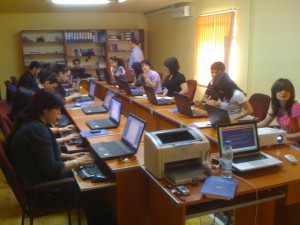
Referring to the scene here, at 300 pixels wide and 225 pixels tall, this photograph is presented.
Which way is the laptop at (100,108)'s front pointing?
to the viewer's left

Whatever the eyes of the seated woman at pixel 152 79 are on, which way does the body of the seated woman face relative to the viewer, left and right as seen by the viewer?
facing the viewer and to the left of the viewer

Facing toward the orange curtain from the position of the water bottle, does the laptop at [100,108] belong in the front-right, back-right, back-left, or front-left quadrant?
front-left

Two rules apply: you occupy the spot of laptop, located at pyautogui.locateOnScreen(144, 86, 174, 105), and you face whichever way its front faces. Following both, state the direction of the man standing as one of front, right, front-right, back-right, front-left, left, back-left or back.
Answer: left

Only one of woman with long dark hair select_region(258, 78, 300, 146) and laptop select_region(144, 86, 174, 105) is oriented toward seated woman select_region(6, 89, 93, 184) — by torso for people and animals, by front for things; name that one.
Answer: the woman with long dark hair

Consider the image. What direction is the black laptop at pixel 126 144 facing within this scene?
to the viewer's left

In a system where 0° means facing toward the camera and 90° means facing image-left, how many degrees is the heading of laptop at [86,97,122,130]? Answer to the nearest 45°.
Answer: approximately 90°

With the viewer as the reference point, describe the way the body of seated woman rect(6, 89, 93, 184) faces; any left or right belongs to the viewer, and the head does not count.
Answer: facing to the right of the viewer

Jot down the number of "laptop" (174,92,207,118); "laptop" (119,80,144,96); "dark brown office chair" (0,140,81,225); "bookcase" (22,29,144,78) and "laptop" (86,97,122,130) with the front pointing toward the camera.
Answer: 1

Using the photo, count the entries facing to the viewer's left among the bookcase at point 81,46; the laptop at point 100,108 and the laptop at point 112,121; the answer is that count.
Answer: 2
